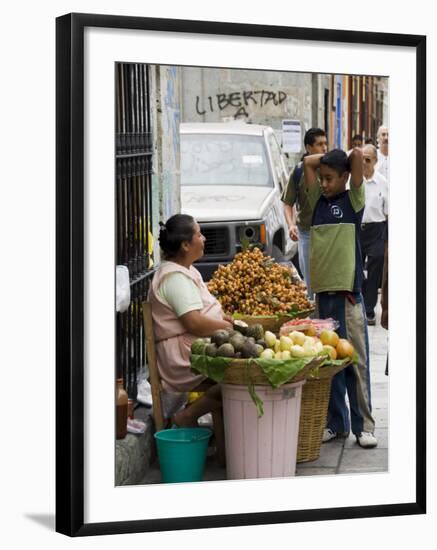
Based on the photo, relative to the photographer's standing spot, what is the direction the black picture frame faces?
facing the viewer and to the right of the viewer
